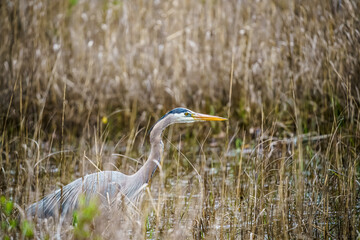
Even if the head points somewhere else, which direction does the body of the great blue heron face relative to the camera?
to the viewer's right
